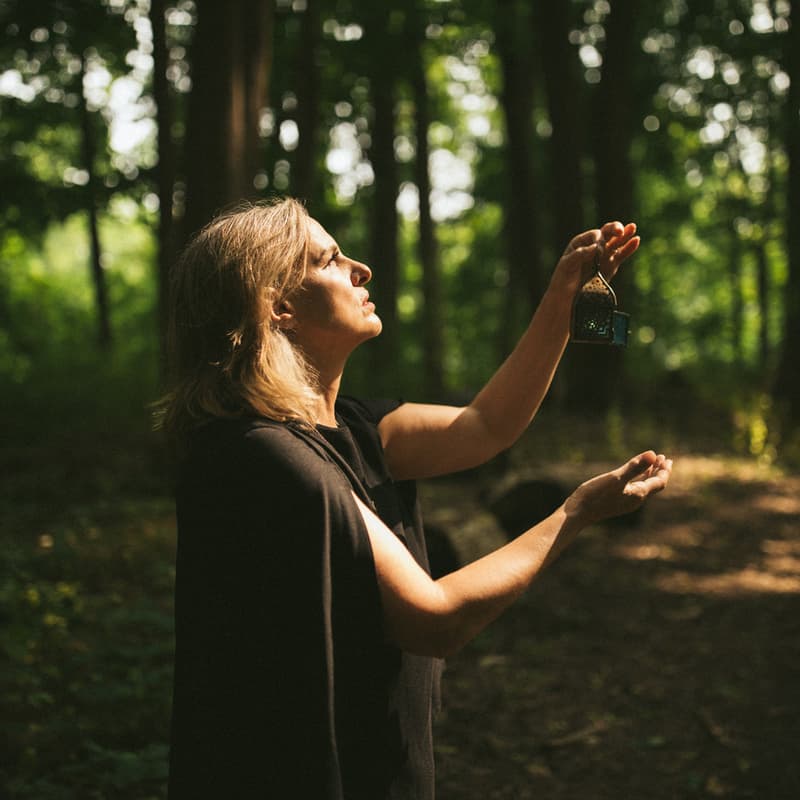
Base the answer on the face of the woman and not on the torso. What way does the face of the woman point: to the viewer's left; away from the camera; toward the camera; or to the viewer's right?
to the viewer's right

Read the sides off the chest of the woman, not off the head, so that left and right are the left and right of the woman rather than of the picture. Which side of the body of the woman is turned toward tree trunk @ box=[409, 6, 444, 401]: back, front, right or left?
left

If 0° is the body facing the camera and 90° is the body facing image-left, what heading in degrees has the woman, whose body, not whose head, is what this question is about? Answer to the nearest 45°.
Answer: approximately 270°

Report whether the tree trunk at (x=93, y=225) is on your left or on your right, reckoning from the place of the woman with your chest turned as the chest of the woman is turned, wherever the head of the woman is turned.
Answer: on your left

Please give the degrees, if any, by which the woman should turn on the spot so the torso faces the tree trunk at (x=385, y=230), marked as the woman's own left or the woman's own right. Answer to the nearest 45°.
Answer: approximately 90° to the woman's own left

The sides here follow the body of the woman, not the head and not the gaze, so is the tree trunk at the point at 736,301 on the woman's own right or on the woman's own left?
on the woman's own left
